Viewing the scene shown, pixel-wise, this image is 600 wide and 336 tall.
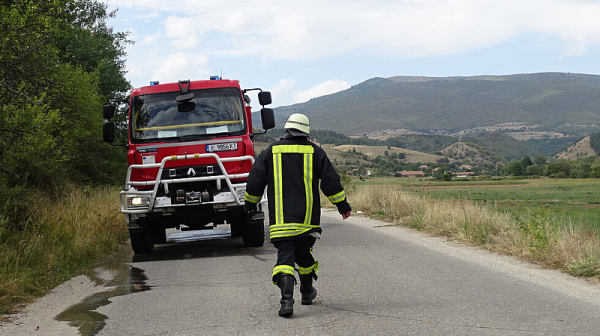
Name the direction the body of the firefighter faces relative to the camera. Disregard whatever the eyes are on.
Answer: away from the camera

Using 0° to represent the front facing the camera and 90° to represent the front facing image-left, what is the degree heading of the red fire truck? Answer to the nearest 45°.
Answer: approximately 0°

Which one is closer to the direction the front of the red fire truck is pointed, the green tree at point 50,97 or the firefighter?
the firefighter

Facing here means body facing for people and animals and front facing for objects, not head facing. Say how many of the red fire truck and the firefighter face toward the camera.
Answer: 1

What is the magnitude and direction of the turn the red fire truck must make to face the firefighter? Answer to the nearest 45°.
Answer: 0° — it already faces them

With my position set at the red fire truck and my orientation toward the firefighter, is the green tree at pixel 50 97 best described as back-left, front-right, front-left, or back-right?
back-right

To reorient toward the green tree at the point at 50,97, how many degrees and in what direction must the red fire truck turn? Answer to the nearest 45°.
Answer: approximately 135° to its right

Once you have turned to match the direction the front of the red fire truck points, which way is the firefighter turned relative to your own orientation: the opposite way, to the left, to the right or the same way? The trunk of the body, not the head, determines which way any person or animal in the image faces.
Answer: the opposite way

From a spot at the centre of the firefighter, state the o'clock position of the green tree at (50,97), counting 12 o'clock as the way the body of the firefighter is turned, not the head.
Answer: The green tree is roughly at 11 o'clock from the firefighter.

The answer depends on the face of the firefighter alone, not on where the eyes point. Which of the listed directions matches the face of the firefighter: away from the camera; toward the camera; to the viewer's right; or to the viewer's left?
away from the camera
